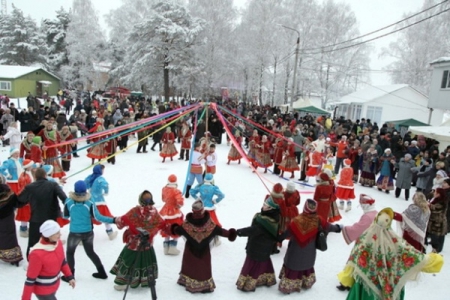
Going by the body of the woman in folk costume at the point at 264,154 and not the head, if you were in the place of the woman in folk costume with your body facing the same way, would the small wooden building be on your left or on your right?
on your right

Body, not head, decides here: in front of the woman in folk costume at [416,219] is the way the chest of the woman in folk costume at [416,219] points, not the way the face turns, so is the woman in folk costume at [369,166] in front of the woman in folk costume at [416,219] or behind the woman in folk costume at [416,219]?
in front

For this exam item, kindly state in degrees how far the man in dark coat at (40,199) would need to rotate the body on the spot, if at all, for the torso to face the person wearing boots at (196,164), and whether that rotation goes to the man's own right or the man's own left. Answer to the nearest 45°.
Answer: approximately 45° to the man's own right

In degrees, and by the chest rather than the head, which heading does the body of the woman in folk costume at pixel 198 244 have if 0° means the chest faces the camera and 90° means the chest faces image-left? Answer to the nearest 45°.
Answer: approximately 180°

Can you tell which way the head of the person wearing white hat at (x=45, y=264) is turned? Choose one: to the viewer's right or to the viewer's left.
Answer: to the viewer's right

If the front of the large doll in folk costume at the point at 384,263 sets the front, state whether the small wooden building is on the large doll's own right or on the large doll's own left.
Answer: on the large doll's own left

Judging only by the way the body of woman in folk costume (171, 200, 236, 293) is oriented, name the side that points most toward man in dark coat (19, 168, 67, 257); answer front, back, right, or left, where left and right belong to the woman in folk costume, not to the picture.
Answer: left

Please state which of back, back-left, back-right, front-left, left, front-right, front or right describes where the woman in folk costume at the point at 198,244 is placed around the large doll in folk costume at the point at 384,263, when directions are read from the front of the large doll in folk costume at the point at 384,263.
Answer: left

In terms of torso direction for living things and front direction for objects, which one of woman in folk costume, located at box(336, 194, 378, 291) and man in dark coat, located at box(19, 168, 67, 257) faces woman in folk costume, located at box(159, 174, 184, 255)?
woman in folk costume, located at box(336, 194, 378, 291)

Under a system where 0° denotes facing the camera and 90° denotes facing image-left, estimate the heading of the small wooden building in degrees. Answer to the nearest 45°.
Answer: approximately 315°

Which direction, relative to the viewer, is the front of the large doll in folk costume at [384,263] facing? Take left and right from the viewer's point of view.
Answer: facing away from the viewer

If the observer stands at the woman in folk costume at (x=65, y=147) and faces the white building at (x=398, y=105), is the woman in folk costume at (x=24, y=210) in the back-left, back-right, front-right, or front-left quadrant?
back-right

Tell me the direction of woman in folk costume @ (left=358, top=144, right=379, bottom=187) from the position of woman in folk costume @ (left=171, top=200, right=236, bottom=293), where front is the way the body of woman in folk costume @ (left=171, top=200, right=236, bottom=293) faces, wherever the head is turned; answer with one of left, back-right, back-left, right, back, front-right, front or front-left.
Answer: front-right

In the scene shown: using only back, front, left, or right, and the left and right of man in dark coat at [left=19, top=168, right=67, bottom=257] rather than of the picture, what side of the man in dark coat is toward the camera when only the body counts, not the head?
back

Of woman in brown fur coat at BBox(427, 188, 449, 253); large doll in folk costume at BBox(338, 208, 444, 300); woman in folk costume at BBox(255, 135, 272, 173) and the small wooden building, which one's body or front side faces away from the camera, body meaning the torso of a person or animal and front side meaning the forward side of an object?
large doll in folk costume at BBox(338, 208, 444, 300)

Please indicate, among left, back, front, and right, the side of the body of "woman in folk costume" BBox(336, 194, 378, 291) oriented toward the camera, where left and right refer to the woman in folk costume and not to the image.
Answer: left

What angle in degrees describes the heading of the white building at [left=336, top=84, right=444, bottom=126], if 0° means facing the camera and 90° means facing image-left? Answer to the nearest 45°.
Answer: approximately 45°
